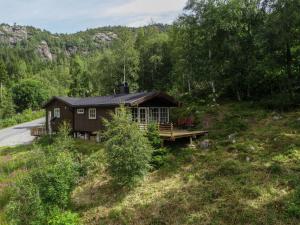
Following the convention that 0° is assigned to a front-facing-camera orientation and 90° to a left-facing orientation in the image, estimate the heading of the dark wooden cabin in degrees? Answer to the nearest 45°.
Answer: approximately 315°

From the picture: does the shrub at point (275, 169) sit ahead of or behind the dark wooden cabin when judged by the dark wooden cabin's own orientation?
ahead

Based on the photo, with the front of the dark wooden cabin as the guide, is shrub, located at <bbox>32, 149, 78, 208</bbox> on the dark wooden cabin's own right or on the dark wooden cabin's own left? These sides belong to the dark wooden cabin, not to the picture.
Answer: on the dark wooden cabin's own right

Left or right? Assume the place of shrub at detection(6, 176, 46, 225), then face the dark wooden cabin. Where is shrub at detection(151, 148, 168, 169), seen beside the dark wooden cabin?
right

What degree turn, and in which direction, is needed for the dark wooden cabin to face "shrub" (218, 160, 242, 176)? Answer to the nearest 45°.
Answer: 0° — it already faces it

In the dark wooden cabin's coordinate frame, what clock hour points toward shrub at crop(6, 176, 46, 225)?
The shrub is roughly at 2 o'clock from the dark wooden cabin.
